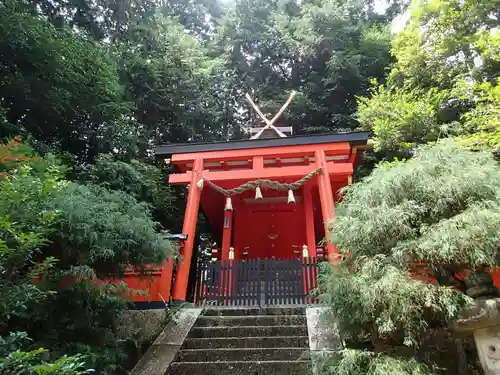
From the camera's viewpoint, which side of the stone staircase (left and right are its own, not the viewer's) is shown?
front

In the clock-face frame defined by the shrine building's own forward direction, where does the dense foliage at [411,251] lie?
The dense foliage is roughly at 11 o'clock from the shrine building.

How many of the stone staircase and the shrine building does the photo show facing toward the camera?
2

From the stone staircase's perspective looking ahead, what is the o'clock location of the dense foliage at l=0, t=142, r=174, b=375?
The dense foliage is roughly at 2 o'clock from the stone staircase.

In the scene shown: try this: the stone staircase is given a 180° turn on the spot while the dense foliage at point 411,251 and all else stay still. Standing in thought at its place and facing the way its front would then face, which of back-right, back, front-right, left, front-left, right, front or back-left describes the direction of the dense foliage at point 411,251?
back-right

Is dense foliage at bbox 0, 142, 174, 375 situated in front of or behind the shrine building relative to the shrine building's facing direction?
in front

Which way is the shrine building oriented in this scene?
toward the camera
